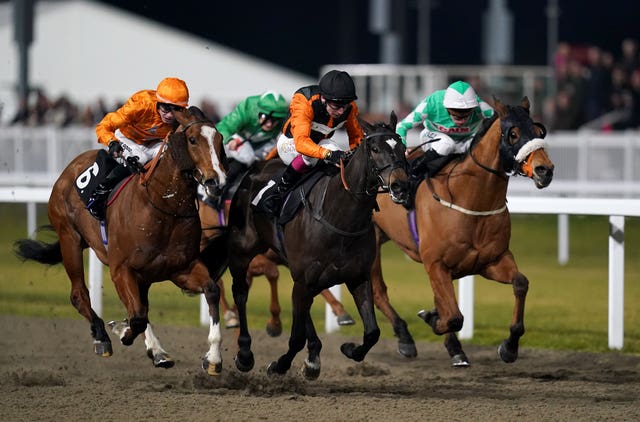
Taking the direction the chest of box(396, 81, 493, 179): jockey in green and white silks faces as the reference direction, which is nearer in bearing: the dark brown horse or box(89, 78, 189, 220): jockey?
the dark brown horse

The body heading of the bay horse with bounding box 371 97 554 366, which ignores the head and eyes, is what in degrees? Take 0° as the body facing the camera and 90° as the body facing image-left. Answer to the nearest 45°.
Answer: approximately 315°

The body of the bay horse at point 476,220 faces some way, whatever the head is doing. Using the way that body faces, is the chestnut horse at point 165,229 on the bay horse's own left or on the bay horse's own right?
on the bay horse's own right

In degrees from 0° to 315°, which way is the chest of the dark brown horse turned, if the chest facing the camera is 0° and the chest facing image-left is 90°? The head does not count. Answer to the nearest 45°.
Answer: approximately 315°

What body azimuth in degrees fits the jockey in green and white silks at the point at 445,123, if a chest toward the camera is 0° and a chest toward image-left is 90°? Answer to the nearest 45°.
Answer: approximately 315°

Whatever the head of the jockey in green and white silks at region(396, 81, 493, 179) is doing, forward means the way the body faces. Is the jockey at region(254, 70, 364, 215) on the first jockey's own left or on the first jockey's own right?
on the first jockey's own right

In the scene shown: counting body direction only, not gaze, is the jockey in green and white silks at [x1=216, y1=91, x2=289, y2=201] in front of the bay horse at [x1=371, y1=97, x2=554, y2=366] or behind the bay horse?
behind
